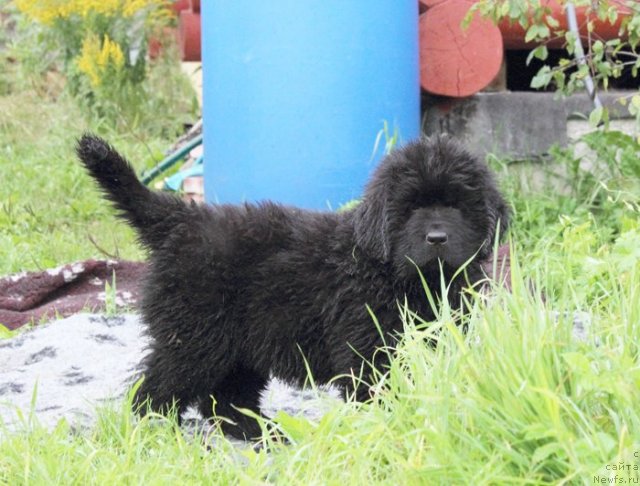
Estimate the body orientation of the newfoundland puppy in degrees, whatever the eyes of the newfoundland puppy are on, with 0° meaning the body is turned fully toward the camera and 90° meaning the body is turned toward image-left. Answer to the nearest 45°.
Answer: approximately 270°

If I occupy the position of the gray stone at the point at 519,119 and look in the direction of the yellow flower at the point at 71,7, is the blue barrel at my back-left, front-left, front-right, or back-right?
front-left

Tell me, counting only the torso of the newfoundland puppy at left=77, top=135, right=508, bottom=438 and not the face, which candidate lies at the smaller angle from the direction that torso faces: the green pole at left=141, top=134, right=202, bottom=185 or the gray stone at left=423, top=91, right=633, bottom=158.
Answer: the gray stone

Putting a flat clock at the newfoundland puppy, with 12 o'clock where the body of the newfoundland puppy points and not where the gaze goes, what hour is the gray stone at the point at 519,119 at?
The gray stone is roughly at 10 o'clock from the newfoundland puppy.

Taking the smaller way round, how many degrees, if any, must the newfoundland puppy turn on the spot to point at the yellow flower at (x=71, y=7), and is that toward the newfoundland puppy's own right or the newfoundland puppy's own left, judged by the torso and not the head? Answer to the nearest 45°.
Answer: approximately 90° to the newfoundland puppy's own left

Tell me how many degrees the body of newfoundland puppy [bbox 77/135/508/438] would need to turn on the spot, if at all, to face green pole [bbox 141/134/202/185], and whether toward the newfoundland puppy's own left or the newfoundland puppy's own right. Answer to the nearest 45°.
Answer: approximately 90° to the newfoundland puppy's own left

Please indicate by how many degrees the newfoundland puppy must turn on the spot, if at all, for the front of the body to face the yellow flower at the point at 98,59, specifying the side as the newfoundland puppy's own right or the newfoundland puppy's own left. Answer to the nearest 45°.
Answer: approximately 90° to the newfoundland puppy's own left

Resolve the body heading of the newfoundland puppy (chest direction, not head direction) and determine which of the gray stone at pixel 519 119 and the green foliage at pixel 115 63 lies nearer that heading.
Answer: the gray stone

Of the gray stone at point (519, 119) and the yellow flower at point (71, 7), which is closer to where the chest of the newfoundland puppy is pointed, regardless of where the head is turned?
the gray stone

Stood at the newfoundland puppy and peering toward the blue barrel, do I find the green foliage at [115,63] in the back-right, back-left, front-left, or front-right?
front-left
